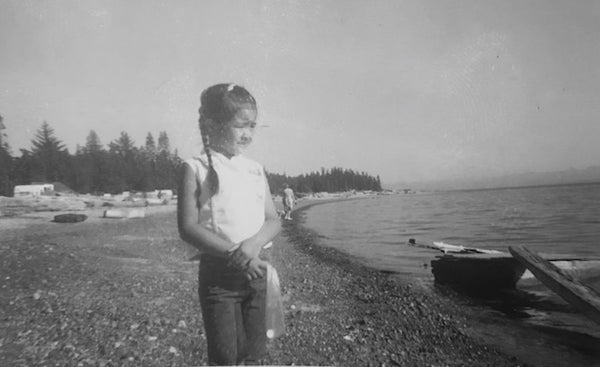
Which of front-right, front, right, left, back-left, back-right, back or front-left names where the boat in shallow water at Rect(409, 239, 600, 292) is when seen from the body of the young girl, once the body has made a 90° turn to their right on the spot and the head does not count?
back

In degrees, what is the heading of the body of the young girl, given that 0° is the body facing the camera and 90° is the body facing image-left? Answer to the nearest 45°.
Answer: approximately 315°

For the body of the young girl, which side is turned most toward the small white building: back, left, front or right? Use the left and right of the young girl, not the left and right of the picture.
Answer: back
